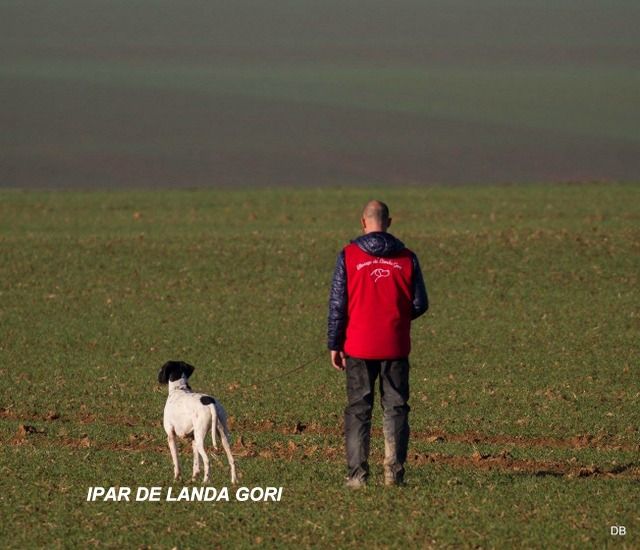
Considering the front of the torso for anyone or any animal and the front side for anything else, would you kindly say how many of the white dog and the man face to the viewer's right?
0

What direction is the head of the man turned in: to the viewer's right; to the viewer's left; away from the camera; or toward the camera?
away from the camera

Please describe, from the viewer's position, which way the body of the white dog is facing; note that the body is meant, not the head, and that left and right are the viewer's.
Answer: facing away from the viewer and to the left of the viewer

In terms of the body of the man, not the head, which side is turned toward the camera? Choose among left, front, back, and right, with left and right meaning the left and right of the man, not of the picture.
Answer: back

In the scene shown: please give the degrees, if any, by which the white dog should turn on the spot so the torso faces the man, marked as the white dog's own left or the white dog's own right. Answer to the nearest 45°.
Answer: approximately 135° to the white dog's own right

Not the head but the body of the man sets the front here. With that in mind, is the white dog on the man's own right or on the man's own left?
on the man's own left
